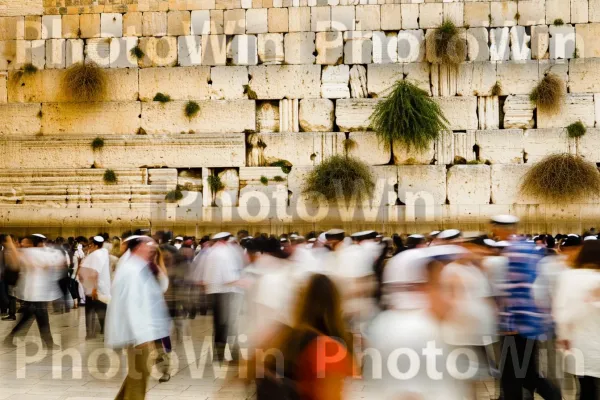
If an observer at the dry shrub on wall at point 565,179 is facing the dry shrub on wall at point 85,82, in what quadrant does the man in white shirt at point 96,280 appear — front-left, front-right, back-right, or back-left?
front-left

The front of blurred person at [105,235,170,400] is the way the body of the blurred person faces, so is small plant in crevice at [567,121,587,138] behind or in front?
in front

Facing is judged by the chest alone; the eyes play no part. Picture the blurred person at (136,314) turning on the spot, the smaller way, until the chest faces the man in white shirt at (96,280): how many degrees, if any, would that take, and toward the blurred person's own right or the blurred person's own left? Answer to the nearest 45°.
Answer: approximately 90° to the blurred person's own left
